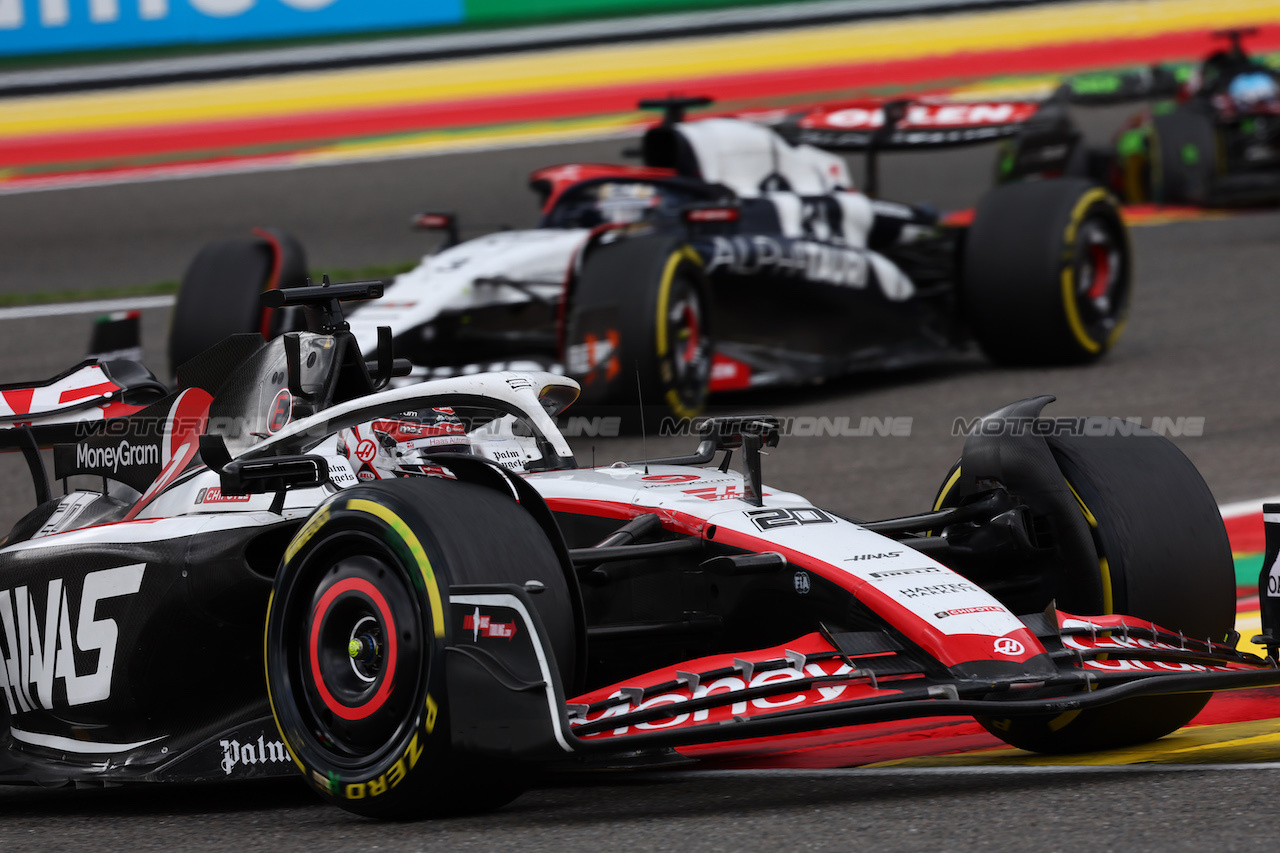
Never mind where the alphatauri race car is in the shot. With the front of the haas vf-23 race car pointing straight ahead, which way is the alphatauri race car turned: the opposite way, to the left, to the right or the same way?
to the right

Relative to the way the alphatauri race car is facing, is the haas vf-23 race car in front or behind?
in front

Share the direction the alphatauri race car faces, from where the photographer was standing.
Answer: facing the viewer and to the left of the viewer

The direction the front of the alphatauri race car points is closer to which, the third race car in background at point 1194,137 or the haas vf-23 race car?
the haas vf-23 race car

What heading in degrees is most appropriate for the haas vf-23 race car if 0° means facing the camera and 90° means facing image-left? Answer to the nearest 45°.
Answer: approximately 315°

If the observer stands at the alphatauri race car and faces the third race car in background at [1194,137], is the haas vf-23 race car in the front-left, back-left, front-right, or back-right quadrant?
back-right

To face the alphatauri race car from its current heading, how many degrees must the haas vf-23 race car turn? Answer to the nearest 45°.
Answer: approximately 135° to its left

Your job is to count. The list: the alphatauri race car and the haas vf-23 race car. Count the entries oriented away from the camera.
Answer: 0

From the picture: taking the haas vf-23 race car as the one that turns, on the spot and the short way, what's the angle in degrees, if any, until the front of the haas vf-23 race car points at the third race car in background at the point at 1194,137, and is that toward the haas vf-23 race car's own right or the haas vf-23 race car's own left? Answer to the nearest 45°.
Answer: approximately 90° to the haas vf-23 race car's own left
